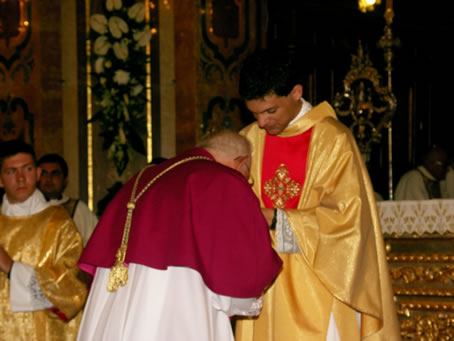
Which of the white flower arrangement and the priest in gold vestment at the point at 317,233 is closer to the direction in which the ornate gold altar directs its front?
the priest in gold vestment

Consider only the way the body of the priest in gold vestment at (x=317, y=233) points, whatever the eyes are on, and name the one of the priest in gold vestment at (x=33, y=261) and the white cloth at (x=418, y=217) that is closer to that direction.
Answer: the priest in gold vestment

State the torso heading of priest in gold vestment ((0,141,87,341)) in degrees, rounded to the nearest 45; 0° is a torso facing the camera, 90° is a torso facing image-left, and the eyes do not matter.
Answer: approximately 45°

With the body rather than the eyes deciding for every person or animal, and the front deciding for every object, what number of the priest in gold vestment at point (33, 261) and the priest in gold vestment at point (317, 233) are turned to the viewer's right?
0

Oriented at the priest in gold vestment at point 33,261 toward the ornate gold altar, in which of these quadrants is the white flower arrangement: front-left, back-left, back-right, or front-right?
front-left

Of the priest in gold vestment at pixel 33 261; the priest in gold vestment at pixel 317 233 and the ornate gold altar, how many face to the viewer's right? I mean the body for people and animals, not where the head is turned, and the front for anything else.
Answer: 0

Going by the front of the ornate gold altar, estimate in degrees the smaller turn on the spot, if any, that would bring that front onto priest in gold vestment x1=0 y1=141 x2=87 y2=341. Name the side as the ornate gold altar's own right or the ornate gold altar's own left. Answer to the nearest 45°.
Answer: approximately 45° to the ornate gold altar's own right

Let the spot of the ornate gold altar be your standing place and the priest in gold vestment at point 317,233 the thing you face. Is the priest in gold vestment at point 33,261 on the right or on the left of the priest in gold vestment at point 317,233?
right

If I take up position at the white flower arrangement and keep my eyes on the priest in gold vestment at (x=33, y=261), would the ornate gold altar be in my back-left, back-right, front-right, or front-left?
front-left

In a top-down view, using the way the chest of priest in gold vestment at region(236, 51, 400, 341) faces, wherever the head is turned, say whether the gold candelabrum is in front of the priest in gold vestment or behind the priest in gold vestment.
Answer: behind

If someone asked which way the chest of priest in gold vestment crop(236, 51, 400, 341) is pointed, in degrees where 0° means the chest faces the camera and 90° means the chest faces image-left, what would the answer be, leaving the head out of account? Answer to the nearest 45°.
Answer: approximately 45°

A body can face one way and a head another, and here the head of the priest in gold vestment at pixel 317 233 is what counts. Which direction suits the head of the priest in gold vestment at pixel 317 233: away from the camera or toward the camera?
toward the camera

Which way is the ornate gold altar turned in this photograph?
toward the camera
